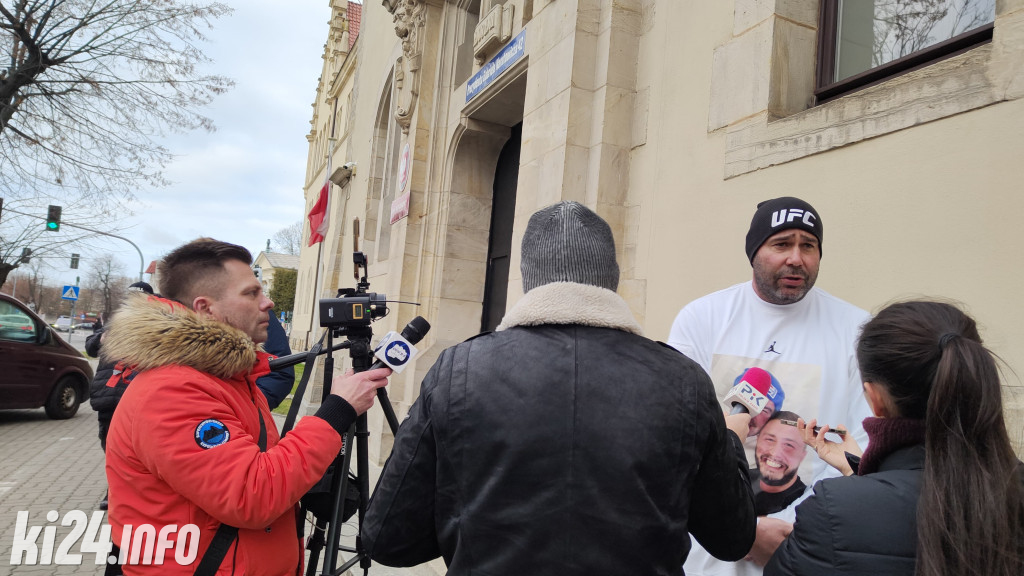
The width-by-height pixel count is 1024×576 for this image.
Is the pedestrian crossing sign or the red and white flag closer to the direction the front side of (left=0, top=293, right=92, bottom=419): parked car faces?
the red and white flag

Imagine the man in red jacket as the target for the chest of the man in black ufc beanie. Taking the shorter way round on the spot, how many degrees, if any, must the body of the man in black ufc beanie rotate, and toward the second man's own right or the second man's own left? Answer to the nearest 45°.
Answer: approximately 45° to the second man's own right

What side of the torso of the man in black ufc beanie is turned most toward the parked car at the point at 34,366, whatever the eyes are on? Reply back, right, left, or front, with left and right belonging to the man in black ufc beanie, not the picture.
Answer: right

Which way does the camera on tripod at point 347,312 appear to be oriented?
to the viewer's right

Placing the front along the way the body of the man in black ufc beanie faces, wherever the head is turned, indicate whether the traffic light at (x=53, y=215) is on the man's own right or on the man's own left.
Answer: on the man's own right

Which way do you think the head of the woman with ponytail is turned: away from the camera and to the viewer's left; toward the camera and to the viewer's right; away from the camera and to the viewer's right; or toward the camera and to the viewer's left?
away from the camera and to the viewer's left

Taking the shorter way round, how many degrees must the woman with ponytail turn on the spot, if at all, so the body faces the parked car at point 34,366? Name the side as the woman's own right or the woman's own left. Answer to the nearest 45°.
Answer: approximately 45° to the woman's own left

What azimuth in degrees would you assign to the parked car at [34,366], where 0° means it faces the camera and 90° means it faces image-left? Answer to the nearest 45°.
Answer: approximately 270°

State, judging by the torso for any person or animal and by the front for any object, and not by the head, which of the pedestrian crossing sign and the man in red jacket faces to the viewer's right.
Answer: the man in red jacket

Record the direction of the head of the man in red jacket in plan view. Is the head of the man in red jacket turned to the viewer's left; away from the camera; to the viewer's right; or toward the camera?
to the viewer's right
